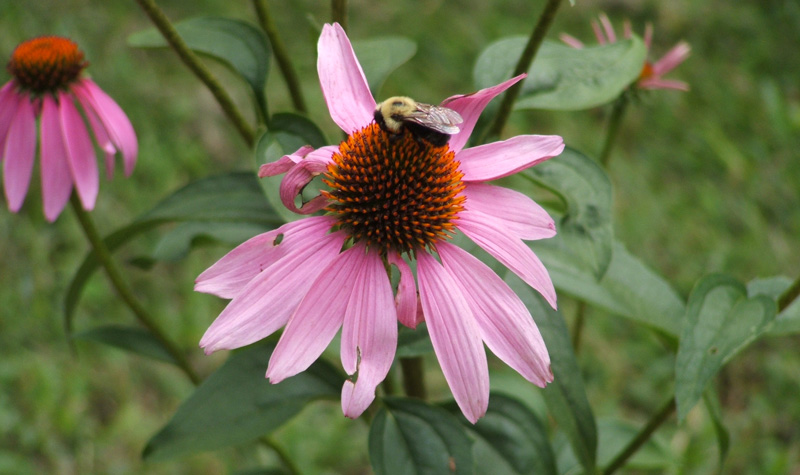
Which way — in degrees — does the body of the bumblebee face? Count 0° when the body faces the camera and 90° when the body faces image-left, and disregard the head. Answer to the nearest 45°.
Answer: approximately 90°
